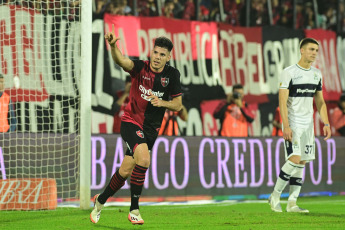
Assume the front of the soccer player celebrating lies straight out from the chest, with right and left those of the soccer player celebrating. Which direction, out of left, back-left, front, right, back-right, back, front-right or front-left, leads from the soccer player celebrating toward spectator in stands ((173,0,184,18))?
back

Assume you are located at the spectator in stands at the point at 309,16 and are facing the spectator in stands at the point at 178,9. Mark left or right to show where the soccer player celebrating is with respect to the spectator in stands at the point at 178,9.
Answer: left

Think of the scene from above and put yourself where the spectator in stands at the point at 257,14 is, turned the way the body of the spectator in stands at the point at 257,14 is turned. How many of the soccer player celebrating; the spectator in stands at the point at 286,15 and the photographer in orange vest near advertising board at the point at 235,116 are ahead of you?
2

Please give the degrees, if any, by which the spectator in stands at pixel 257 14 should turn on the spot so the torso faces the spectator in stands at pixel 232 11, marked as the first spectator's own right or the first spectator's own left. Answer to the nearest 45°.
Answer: approximately 45° to the first spectator's own right
